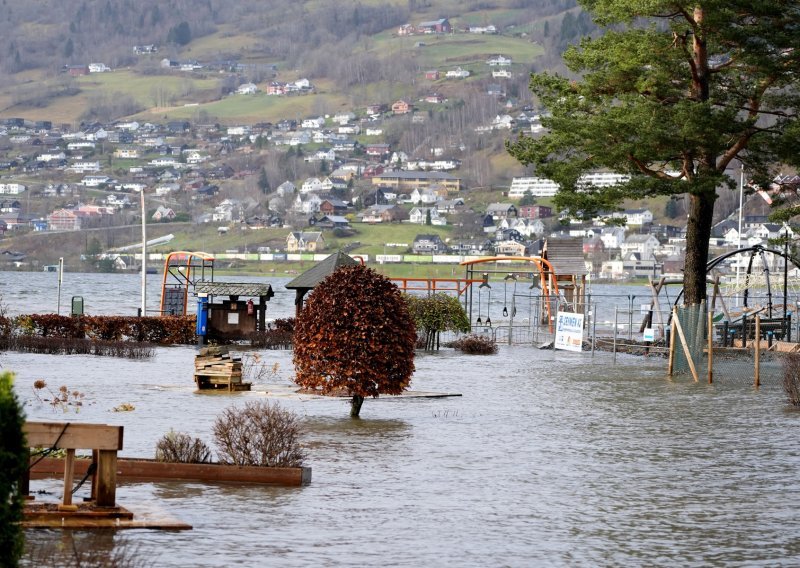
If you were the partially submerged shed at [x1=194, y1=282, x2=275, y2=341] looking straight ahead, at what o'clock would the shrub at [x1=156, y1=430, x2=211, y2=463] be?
The shrub is roughly at 12 o'clock from the partially submerged shed.

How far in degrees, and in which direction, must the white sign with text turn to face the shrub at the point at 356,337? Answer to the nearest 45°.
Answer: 0° — it already faces it

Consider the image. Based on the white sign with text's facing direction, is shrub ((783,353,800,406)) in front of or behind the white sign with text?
in front

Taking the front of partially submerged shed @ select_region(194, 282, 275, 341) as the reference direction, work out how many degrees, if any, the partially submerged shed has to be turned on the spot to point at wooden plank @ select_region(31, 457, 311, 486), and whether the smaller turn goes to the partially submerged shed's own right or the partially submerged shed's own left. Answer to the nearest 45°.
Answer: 0° — it already faces it

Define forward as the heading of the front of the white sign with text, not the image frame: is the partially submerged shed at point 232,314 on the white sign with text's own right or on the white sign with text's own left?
on the white sign with text's own right

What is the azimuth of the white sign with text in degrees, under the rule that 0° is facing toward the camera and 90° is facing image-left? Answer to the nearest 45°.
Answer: approximately 0°

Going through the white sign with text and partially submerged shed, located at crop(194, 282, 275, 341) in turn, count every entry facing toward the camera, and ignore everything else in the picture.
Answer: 2

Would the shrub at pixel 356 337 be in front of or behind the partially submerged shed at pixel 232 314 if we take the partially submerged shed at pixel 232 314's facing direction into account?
in front

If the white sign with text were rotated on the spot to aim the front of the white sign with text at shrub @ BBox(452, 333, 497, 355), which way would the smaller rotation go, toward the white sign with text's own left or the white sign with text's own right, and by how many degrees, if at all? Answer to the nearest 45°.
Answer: approximately 135° to the white sign with text's own right
